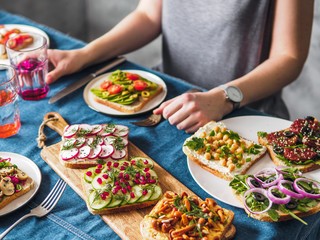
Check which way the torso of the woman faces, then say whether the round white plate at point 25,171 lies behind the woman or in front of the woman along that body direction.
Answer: in front

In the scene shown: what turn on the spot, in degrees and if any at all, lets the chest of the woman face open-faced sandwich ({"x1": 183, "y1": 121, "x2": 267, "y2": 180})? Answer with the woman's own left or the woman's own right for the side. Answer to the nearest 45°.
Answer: approximately 45° to the woman's own left

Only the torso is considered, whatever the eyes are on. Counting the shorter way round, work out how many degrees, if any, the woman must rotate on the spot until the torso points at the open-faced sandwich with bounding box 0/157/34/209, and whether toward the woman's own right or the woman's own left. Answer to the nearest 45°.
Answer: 0° — they already face it

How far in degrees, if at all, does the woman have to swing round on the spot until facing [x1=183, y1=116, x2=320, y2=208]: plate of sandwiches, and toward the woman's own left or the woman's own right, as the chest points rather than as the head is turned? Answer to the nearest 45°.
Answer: approximately 45° to the woman's own left

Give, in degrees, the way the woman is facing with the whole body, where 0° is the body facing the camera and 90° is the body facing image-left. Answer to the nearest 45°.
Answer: approximately 45°

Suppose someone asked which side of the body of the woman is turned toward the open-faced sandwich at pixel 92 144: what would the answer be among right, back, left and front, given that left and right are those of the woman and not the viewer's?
front

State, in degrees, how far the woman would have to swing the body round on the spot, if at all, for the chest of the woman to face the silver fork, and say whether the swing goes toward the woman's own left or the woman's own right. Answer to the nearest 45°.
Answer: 0° — they already face it

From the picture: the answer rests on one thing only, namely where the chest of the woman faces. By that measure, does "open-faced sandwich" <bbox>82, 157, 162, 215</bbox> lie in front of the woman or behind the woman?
in front
